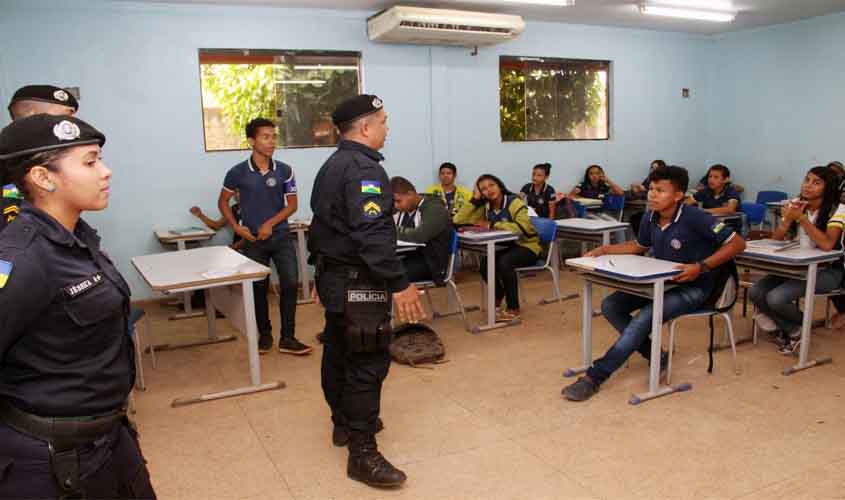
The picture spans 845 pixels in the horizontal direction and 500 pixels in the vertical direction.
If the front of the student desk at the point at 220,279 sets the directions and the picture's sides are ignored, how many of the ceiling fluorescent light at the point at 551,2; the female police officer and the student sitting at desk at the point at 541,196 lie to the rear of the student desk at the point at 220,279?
2

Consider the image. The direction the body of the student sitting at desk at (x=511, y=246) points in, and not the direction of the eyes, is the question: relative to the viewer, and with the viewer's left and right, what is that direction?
facing the viewer and to the left of the viewer

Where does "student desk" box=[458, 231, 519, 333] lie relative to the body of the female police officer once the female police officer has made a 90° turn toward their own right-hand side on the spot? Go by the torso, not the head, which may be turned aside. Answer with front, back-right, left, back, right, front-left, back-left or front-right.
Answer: back

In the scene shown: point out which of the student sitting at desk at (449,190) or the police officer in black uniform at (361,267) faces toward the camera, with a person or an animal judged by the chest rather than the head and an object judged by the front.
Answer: the student sitting at desk

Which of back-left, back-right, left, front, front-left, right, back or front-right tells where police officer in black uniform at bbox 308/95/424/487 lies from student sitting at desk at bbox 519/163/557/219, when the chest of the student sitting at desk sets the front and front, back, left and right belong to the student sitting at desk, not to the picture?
front-left

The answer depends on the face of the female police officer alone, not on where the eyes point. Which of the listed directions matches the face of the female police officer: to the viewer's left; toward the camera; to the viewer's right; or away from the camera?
to the viewer's right

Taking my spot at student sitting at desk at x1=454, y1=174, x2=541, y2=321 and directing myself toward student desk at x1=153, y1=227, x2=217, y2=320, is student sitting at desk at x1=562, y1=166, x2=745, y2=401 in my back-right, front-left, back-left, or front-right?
back-left

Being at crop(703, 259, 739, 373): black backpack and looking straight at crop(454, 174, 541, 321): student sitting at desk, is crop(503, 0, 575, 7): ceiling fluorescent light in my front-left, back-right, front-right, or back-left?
front-right

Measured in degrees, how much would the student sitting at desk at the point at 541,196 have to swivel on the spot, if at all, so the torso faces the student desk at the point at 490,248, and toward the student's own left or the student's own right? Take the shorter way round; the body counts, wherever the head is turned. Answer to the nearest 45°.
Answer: approximately 45° to the student's own left

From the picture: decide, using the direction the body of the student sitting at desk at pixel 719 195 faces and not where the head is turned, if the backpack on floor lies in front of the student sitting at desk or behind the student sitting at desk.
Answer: in front

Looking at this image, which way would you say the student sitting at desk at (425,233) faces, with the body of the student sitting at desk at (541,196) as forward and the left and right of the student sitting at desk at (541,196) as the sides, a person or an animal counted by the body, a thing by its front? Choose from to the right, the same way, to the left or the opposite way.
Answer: the same way

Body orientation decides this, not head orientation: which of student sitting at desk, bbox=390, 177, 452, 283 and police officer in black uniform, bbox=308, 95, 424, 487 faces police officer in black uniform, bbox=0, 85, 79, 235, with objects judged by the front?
the student sitting at desk

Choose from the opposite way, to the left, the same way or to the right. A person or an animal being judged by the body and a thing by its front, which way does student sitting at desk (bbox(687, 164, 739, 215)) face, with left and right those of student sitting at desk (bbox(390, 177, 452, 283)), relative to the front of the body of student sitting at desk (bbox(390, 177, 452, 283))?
the same way

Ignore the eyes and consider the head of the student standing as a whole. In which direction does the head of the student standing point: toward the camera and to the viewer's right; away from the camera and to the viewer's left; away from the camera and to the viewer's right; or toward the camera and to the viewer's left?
toward the camera and to the viewer's right

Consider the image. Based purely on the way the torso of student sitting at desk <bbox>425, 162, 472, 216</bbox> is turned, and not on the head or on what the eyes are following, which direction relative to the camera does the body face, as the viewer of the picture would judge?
toward the camera

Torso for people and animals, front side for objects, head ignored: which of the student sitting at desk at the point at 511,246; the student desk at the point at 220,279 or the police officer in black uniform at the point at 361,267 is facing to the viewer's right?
the police officer in black uniform

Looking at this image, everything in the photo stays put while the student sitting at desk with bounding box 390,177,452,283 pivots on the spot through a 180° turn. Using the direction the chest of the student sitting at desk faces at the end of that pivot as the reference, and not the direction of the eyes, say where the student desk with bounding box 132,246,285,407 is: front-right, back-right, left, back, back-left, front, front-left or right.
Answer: back

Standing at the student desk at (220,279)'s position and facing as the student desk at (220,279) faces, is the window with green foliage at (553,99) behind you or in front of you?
behind

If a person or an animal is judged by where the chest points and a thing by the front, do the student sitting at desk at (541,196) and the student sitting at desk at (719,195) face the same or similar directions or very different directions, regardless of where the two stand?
same or similar directions
